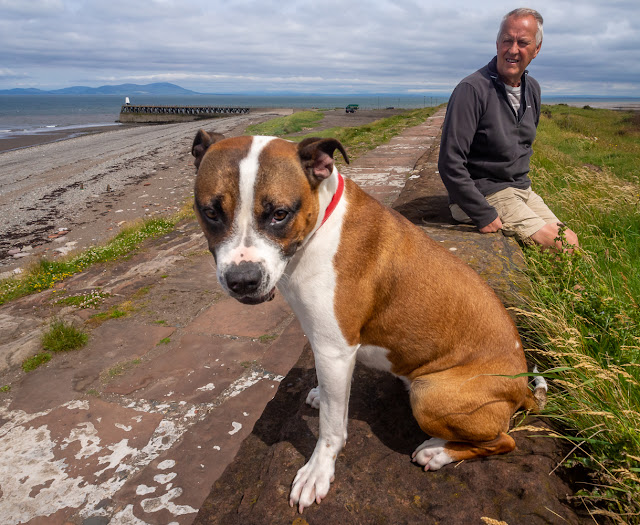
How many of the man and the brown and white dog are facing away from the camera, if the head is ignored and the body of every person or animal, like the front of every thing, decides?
0

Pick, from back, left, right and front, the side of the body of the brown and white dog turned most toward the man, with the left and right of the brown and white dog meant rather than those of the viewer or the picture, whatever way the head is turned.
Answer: back

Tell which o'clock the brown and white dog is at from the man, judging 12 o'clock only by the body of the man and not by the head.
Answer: The brown and white dog is roughly at 2 o'clock from the man.

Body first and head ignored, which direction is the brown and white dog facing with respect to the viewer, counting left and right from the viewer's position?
facing the viewer and to the left of the viewer

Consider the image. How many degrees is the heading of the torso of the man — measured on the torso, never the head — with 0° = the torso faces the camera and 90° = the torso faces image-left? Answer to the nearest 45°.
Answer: approximately 315°
